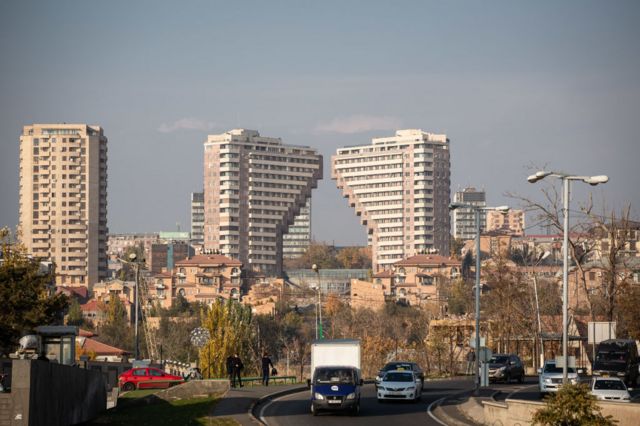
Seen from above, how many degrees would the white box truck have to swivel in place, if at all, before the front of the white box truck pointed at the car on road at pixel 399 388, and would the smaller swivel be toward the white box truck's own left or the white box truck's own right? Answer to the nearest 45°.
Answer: approximately 135° to the white box truck's own left

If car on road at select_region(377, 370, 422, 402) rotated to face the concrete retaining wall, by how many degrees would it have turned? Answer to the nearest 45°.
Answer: approximately 45° to its right

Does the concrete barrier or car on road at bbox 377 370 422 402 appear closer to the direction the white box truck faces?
the concrete barrier

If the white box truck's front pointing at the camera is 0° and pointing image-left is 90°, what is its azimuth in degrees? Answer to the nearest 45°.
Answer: approximately 0°

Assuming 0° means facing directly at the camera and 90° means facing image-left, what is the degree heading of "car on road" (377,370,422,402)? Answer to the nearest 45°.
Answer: approximately 0°

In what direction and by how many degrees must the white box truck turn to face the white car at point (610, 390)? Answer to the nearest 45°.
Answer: approximately 90° to its left

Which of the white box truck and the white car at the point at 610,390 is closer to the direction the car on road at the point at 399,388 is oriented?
the white box truck

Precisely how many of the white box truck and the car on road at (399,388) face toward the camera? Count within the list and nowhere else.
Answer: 2

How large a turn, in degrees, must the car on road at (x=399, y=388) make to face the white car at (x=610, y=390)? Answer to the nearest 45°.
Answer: approximately 90° to its left

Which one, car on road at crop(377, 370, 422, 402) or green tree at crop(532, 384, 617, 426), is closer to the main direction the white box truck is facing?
the green tree
